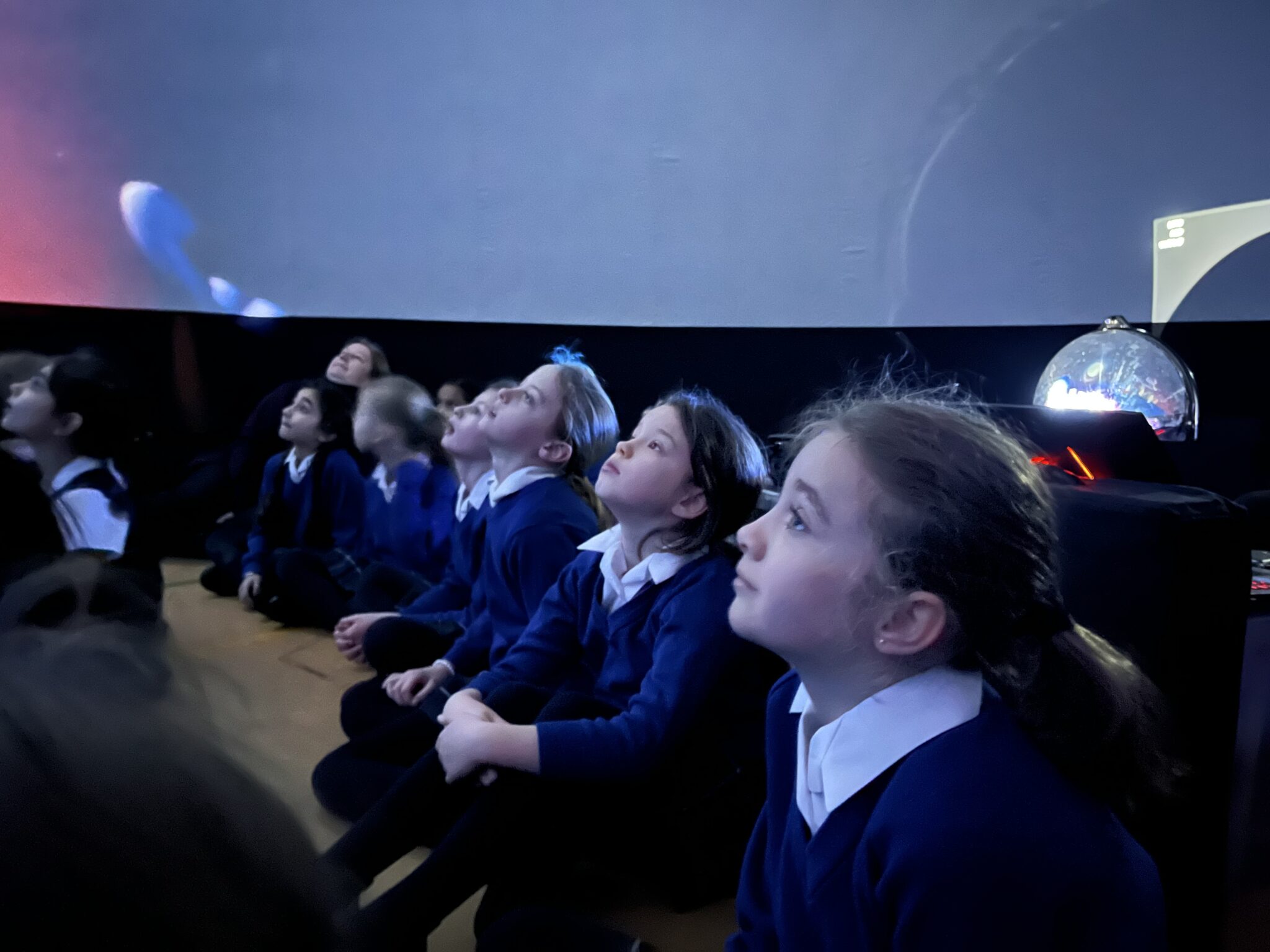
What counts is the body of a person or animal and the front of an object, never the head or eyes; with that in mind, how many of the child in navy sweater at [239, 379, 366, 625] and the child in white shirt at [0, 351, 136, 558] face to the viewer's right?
0

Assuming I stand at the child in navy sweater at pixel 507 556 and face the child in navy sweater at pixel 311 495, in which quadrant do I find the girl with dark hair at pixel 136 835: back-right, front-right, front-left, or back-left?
back-left

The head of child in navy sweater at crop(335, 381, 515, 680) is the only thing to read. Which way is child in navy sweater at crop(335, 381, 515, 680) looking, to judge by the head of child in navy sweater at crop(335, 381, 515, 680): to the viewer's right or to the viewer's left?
to the viewer's left

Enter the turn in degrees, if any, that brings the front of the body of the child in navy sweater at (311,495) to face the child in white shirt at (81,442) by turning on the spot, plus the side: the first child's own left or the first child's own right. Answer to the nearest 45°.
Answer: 0° — they already face them

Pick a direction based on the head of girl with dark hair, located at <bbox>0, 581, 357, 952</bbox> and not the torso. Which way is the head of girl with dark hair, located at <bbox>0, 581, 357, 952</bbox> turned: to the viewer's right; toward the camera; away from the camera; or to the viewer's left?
away from the camera

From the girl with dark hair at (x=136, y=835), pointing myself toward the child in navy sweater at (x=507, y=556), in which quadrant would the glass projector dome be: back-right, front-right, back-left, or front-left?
front-right

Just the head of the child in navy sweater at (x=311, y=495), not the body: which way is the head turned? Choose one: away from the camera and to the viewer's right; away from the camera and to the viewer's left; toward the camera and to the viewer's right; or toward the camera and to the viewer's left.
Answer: toward the camera and to the viewer's left

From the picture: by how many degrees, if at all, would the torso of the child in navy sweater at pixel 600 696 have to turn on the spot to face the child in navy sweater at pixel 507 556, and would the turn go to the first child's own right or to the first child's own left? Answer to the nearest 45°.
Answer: approximately 135° to the first child's own right

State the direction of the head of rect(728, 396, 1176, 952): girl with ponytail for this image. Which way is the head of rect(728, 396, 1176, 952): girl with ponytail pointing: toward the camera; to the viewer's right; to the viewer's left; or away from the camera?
to the viewer's left

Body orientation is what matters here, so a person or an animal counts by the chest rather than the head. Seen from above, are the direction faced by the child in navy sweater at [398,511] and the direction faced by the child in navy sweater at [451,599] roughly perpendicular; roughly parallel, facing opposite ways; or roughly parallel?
roughly parallel

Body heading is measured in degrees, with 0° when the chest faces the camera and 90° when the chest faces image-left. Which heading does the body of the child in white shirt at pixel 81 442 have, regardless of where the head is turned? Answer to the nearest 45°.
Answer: approximately 90°

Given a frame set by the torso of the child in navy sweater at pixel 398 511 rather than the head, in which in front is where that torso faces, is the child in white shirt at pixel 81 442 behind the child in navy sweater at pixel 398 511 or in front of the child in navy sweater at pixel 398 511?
in front

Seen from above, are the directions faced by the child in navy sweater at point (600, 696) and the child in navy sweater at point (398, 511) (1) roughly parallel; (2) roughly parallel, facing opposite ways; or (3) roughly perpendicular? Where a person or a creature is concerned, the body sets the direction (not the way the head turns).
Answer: roughly parallel

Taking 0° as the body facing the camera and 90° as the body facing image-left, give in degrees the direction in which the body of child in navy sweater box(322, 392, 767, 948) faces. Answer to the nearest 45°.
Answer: approximately 45°

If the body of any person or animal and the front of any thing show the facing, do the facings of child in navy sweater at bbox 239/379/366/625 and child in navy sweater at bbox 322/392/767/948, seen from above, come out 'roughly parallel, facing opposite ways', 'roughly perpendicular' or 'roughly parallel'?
roughly parallel
